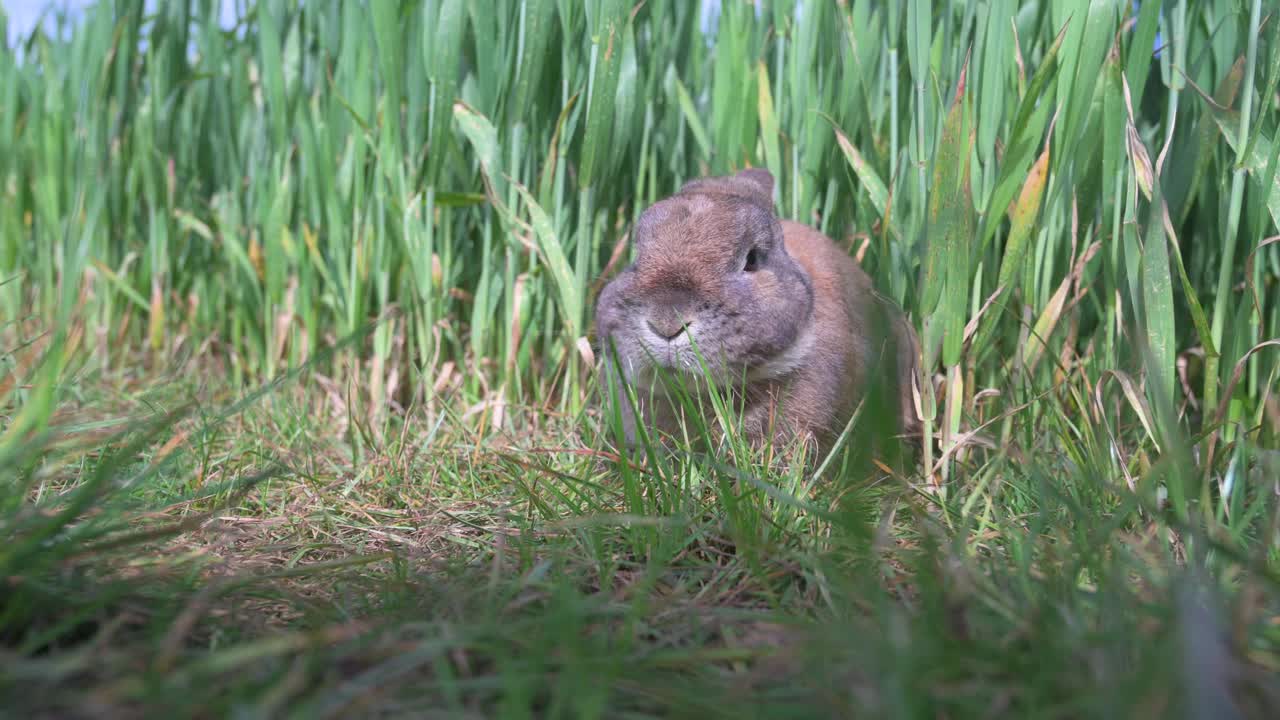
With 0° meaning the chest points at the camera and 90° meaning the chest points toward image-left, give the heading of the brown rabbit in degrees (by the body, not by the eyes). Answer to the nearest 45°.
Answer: approximately 45°
